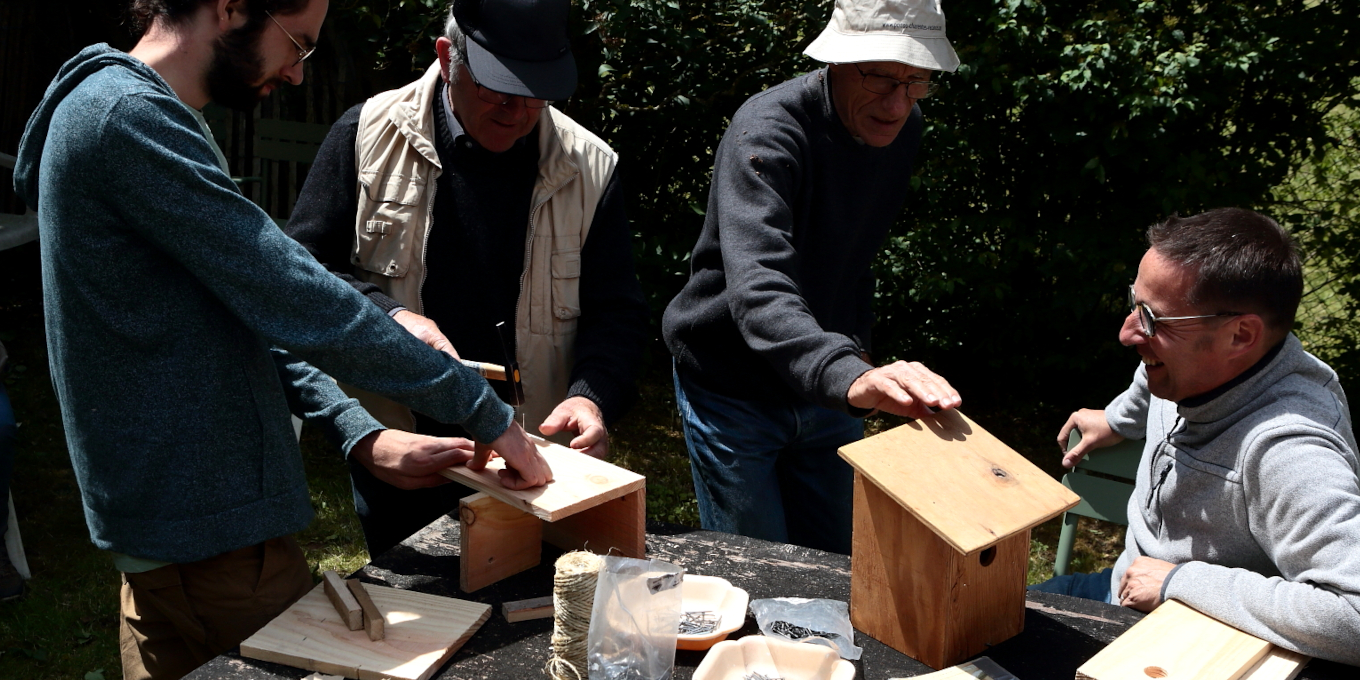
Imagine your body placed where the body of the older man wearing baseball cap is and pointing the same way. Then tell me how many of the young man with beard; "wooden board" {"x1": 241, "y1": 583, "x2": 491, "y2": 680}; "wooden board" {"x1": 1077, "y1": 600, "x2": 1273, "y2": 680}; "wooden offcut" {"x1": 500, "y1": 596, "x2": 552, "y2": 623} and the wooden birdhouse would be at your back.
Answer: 0

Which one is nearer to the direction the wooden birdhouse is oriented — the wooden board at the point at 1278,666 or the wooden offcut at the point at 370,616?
the wooden board

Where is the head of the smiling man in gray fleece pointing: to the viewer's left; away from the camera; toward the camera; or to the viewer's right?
to the viewer's left

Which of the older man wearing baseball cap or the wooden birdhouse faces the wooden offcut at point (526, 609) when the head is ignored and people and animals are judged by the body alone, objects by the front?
the older man wearing baseball cap

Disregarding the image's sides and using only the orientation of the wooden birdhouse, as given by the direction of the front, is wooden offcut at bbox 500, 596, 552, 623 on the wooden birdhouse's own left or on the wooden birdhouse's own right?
on the wooden birdhouse's own right

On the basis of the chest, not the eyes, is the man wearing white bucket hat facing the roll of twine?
no

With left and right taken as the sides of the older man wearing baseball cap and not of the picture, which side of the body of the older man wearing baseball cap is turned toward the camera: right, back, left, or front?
front

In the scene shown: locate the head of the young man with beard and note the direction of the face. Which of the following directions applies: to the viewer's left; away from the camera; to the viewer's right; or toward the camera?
to the viewer's right

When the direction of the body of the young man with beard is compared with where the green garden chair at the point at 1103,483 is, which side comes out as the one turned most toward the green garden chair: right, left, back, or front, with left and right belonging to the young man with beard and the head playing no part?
front

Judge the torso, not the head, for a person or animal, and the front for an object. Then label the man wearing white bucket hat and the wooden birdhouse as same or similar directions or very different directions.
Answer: same or similar directions

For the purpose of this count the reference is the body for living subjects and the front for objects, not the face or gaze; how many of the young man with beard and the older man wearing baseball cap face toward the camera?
1

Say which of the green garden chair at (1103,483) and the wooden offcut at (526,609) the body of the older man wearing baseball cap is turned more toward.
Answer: the wooden offcut

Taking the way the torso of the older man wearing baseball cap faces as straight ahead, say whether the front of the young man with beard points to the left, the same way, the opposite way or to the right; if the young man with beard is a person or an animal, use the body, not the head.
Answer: to the left

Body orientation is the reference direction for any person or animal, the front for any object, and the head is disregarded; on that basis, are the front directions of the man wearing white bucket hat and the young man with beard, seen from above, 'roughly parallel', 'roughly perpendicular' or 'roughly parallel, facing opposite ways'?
roughly perpendicular

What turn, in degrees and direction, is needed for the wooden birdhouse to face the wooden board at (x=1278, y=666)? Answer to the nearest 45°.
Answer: approximately 45° to its left

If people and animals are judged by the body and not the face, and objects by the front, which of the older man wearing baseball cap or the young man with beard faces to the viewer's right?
the young man with beard

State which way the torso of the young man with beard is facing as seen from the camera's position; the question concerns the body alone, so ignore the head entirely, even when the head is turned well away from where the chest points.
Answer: to the viewer's right

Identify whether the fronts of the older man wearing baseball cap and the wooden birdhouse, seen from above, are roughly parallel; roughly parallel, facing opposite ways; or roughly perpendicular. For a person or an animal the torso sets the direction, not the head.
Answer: roughly parallel
